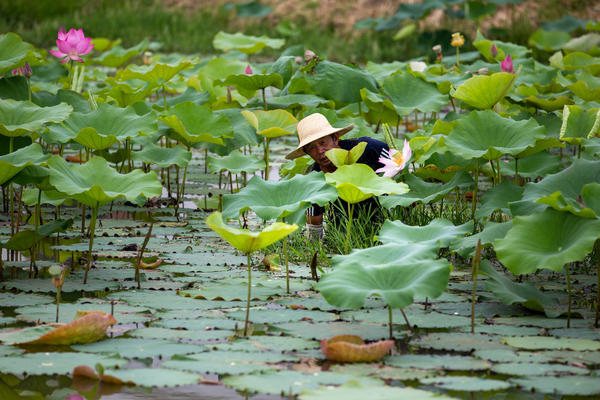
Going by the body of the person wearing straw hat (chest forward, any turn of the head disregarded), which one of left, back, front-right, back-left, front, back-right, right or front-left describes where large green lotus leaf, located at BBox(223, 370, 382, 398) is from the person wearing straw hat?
front-left

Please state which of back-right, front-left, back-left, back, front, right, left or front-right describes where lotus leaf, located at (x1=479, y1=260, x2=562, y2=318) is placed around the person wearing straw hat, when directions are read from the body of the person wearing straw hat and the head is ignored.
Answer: left

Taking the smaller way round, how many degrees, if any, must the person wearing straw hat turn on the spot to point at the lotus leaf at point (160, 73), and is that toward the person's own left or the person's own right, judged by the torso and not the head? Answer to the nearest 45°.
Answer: approximately 90° to the person's own right

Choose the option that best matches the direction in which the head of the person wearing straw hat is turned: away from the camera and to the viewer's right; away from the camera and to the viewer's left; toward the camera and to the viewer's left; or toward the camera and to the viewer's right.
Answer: toward the camera and to the viewer's left

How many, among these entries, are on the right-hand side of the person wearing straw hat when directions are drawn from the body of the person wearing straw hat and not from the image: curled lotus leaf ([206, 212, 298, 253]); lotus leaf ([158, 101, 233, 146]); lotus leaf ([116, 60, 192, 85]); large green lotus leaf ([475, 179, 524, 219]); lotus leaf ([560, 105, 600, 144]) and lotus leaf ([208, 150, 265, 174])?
3

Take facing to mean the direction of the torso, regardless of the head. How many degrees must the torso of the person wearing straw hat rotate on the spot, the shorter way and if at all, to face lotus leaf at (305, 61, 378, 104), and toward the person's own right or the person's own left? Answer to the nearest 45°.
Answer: approximately 135° to the person's own right

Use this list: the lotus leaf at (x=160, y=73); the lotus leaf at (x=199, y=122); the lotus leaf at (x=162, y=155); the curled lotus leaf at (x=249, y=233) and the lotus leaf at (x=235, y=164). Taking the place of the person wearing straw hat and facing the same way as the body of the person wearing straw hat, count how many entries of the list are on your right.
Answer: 4

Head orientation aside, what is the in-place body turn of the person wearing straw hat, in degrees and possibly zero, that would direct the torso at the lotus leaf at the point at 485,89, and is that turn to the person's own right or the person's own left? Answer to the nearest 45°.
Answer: approximately 135° to the person's own left

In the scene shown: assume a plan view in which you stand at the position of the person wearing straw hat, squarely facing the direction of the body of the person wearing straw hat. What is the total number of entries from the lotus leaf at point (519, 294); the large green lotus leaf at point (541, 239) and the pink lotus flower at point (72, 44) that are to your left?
2

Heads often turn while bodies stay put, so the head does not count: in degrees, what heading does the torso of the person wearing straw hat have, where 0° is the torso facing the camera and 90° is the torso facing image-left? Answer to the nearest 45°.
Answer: approximately 45°

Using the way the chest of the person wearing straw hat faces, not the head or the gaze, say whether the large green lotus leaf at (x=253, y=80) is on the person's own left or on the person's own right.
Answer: on the person's own right

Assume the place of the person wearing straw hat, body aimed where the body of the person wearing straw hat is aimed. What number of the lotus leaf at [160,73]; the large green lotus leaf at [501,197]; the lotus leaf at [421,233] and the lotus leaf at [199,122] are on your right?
2

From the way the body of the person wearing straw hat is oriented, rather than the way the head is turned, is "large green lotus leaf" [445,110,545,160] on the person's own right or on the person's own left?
on the person's own left

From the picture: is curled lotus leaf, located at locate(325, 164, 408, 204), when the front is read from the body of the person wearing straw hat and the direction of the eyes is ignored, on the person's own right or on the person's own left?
on the person's own left
